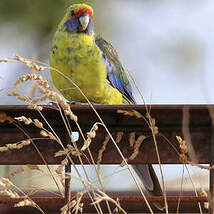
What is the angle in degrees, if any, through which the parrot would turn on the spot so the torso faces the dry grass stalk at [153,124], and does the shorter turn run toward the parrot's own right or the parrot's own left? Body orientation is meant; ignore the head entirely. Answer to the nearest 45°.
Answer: approximately 45° to the parrot's own left

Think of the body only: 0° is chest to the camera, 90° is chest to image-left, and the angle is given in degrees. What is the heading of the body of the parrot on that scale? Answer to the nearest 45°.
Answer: approximately 45°
